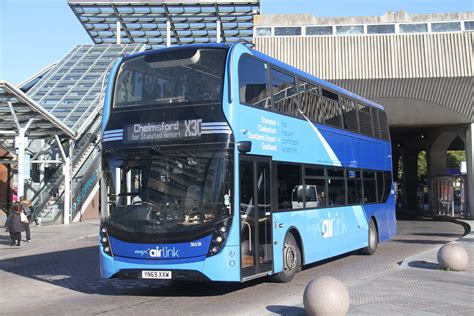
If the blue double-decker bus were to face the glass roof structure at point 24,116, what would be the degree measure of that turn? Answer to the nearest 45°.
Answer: approximately 90° to its right

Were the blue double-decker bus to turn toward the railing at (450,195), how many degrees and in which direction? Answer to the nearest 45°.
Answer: approximately 180°

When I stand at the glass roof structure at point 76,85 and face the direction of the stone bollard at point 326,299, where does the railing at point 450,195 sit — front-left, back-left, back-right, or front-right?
front-left

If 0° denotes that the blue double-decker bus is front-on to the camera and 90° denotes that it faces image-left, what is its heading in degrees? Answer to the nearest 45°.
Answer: approximately 45°

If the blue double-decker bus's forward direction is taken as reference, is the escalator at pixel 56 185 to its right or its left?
on its right

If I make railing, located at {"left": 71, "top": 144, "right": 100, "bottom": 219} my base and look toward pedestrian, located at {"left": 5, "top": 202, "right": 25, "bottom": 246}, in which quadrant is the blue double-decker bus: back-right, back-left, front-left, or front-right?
front-left

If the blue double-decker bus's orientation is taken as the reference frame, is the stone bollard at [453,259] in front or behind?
behind

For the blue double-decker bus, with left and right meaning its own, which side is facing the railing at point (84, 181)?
right

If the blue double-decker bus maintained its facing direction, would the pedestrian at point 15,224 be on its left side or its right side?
on its right

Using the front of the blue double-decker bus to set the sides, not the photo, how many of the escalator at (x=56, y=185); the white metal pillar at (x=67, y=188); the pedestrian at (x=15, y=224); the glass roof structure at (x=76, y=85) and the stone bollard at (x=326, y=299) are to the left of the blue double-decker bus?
1

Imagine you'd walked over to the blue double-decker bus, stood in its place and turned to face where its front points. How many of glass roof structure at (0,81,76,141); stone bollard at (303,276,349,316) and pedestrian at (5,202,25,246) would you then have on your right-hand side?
2

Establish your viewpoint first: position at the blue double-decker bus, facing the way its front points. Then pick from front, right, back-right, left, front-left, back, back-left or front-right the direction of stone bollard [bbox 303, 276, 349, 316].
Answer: left
